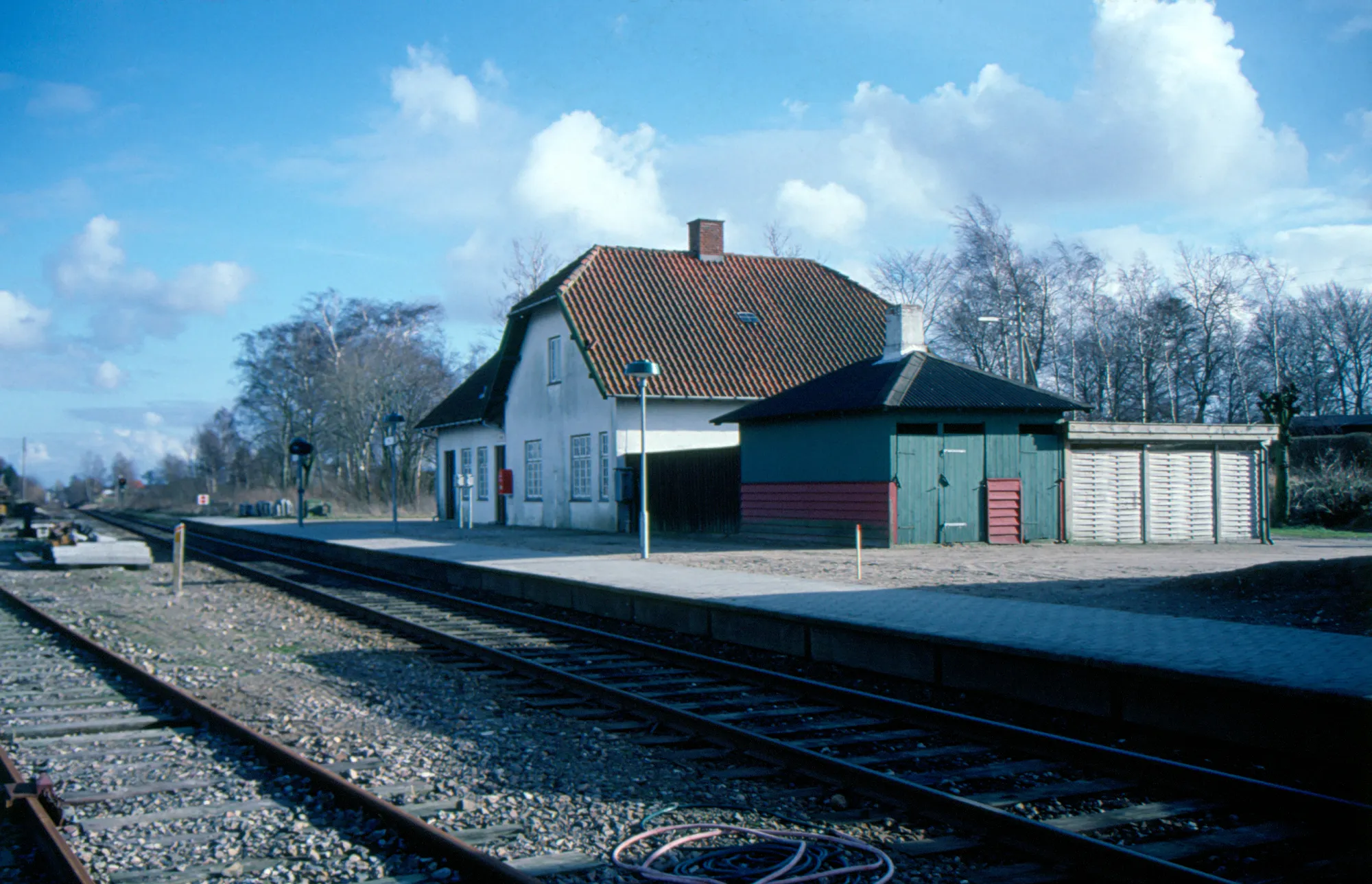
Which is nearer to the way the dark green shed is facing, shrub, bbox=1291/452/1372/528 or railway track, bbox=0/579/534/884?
the railway track

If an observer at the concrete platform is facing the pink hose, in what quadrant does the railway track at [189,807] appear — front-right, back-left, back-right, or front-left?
front-right

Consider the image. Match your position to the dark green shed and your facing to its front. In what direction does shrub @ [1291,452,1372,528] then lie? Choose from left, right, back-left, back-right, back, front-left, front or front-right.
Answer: left

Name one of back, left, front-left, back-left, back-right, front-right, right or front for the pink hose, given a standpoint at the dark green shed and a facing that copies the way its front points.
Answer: front-right

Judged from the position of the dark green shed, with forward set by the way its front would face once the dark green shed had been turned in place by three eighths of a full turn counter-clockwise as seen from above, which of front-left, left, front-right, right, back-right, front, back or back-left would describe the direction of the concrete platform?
back

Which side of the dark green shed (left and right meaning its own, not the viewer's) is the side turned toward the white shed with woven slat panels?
left

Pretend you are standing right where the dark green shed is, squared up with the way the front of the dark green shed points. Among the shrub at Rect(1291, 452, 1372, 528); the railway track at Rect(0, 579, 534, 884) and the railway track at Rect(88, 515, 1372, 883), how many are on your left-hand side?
1
